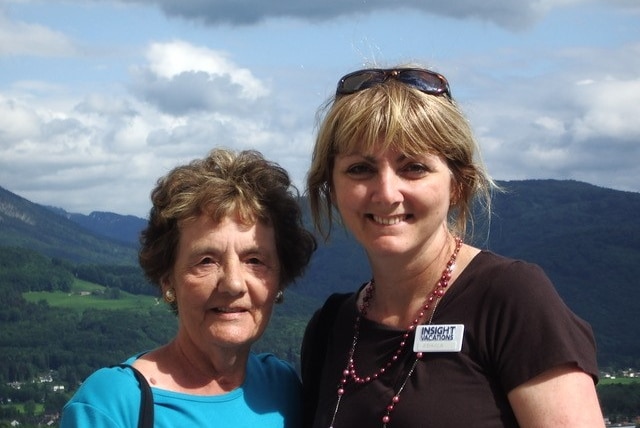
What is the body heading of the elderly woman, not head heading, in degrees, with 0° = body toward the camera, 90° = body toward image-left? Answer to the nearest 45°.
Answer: approximately 315°
